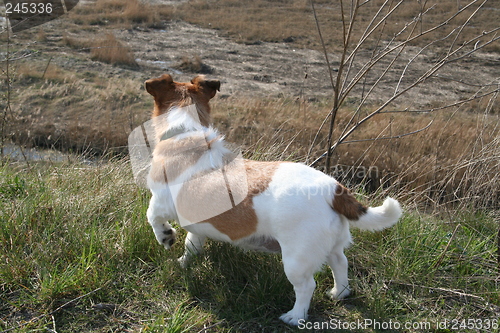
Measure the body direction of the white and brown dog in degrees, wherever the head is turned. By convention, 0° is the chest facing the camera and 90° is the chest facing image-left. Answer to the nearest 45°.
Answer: approximately 135°
